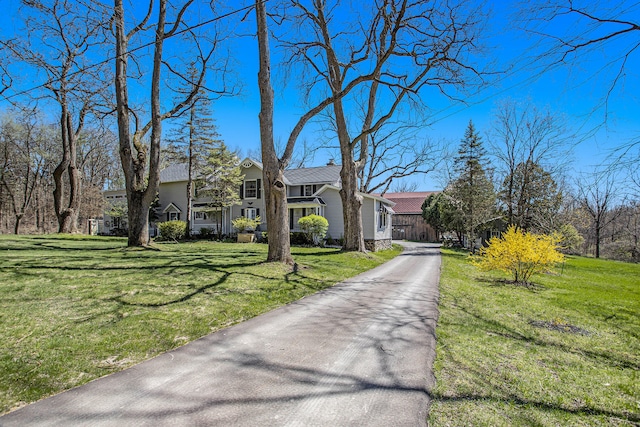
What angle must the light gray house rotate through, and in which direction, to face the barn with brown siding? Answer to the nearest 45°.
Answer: approximately 135° to its left

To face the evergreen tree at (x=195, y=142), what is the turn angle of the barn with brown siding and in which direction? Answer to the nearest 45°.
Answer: approximately 45° to its right

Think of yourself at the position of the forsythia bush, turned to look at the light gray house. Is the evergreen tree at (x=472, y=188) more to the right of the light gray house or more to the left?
right

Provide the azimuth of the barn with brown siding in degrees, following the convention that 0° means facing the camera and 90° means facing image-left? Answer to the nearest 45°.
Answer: approximately 0°

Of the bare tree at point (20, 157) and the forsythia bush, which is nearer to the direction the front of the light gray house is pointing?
the forsythia bush

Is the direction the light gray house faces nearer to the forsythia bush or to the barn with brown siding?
the forsythia bush

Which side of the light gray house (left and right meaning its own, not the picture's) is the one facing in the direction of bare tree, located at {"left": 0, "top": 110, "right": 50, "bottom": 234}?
right

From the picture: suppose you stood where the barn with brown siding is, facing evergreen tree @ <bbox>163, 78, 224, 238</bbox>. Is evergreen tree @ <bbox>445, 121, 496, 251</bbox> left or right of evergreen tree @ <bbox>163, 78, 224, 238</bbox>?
left

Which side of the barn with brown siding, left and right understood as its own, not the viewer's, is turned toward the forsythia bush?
front

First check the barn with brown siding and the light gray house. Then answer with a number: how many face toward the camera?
2

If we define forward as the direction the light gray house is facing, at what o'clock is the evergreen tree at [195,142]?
The evergreen tree is roughly at 3 o'clock from the light gray house.

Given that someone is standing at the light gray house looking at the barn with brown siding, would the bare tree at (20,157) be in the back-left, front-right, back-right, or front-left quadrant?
back-left

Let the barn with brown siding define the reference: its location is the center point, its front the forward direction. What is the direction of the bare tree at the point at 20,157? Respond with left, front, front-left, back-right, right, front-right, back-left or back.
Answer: front-right
